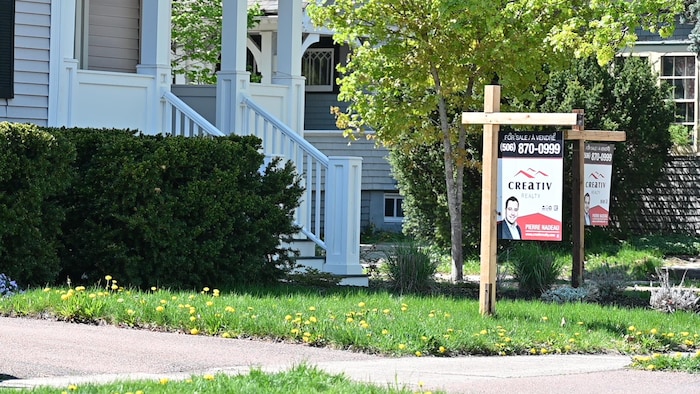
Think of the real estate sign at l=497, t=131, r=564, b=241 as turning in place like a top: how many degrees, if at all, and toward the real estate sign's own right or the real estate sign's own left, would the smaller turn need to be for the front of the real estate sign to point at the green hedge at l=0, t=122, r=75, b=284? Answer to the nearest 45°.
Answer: approximately 90° to the real estate sign's own right

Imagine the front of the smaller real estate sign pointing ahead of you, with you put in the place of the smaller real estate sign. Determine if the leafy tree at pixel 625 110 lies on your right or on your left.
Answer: on your left

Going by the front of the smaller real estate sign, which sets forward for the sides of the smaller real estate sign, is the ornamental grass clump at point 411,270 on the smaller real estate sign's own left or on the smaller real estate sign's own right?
on the smaller real estate sign's own right

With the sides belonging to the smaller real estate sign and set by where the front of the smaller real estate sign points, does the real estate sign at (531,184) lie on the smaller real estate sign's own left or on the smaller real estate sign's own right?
on the smaller real estate sign's own right

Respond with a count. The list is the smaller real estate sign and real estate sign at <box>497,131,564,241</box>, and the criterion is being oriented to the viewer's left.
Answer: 0

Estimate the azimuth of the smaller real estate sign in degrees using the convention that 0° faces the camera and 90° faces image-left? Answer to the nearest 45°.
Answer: approximately 315°

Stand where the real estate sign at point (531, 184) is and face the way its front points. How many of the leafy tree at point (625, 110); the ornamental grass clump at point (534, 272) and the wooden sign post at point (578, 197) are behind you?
3

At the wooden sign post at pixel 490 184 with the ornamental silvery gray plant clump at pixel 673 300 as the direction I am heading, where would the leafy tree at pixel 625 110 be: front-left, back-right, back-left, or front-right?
front-left

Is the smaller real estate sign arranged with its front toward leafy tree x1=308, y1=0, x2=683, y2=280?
no

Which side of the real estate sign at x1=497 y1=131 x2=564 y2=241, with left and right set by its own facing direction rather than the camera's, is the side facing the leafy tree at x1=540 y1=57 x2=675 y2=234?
back

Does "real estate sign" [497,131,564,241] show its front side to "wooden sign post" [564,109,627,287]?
no

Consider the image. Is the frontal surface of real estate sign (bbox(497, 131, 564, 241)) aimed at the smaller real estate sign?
no

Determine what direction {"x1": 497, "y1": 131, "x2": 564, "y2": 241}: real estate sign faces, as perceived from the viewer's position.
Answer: facing the viewer
